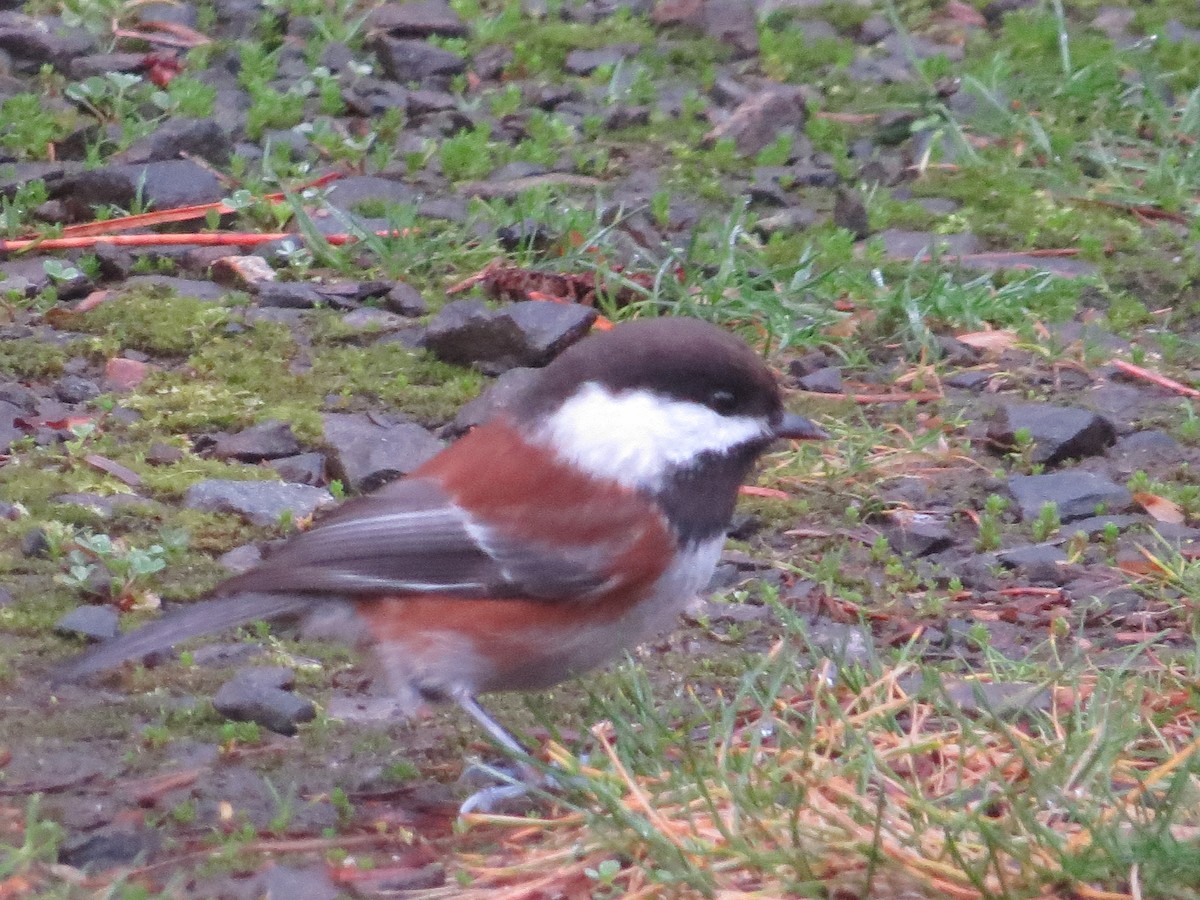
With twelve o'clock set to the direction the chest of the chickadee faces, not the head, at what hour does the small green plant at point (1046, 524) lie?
The small green plant is roughly at 11 o'clock from the chickadee.

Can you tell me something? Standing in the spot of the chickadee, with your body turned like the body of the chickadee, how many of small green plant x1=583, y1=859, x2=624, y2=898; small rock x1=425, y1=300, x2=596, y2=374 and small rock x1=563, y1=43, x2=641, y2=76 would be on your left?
2

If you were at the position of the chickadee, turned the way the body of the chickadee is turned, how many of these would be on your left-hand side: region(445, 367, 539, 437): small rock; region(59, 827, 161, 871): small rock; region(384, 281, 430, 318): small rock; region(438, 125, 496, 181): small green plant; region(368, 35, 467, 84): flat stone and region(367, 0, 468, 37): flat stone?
5

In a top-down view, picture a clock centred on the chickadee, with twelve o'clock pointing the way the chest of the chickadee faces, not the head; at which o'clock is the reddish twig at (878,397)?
The reddish twig is roughly at 10 o'clock from the chickadee.

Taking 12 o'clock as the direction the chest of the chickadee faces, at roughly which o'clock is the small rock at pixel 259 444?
The small rock is roughly at 8 o'clock from the chickadee.

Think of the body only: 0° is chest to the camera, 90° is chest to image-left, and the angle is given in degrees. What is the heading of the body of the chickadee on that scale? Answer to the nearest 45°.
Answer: approximately 270°

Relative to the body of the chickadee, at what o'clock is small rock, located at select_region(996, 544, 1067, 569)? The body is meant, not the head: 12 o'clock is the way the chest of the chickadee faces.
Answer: The small rock is roughly at 11 o'clock from the chickadee.

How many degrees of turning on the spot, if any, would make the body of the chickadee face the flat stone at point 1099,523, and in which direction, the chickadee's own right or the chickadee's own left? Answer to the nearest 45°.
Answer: approximately 45° to the chickadee's own left

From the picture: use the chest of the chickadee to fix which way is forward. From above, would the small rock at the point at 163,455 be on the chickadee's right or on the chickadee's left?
on the chickadee's left

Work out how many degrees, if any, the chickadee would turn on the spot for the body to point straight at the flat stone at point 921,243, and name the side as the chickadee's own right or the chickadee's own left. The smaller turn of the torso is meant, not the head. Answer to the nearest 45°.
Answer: approximately 45° to the chickadee's own left

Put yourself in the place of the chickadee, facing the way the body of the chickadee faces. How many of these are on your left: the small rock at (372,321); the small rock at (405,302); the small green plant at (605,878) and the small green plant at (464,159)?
3

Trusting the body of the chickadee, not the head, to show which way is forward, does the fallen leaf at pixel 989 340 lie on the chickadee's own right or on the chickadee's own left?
on the chickadee's own left

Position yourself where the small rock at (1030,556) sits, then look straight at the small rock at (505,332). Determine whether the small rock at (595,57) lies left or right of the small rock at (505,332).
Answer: right

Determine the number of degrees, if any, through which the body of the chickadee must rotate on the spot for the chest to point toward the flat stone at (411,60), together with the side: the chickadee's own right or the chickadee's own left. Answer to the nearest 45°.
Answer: approximately 90° to the chickadee's own left
